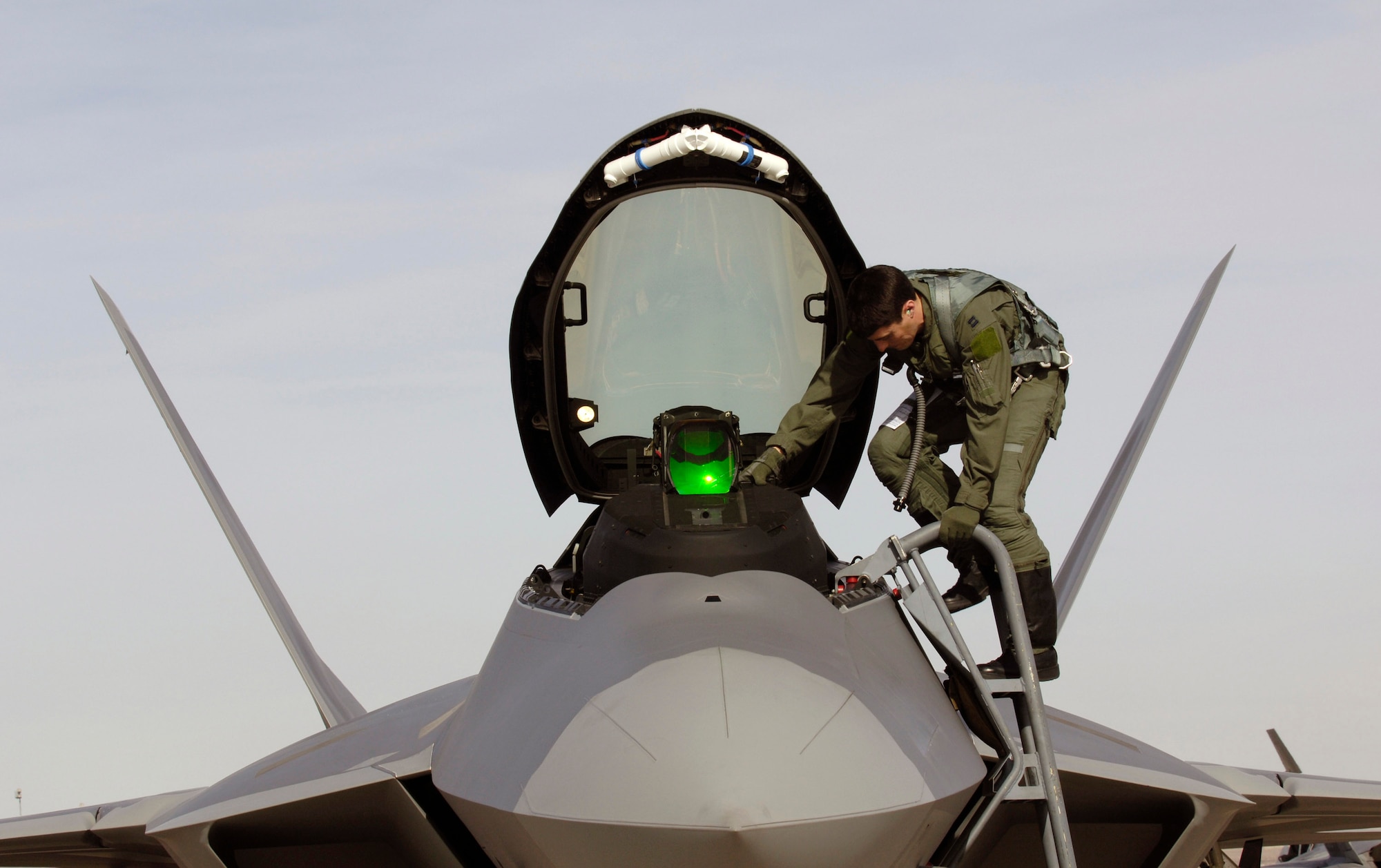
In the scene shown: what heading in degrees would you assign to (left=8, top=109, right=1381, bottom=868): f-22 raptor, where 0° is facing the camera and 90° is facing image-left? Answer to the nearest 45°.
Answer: approximately 0°

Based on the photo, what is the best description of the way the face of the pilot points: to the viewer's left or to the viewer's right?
to the viewer's left
